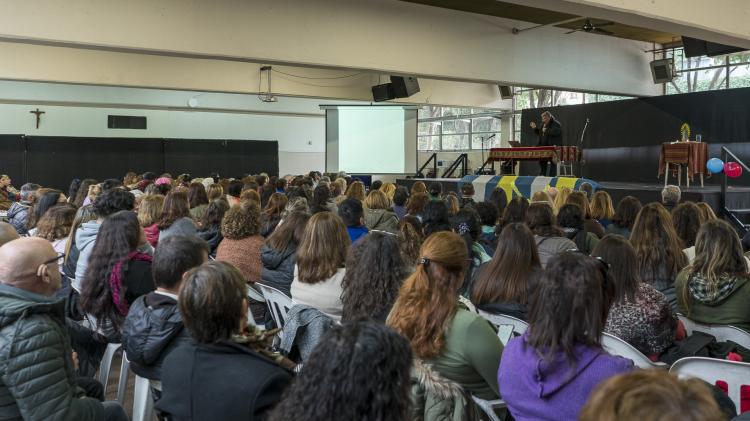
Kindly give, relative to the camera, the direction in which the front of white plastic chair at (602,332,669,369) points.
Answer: facing away from the viewer and to the right of the viewer

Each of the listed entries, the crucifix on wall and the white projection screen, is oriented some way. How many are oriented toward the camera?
2

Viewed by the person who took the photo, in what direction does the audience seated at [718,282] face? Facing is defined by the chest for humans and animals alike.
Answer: facing away from the viewer

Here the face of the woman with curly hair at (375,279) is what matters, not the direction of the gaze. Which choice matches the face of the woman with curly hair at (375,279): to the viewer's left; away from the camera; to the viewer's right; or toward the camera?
away from the camera

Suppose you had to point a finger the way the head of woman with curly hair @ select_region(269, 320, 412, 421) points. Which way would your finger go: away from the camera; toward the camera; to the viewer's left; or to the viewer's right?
away from the camera

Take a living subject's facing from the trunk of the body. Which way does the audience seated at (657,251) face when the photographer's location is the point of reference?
facing away from the viewer

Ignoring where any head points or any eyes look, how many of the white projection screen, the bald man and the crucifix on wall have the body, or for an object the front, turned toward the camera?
2

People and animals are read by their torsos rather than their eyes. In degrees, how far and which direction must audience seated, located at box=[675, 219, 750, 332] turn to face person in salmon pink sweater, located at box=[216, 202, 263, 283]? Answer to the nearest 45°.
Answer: approximately 90° to their left

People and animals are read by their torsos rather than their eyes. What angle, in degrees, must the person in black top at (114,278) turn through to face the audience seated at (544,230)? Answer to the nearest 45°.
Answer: approximately 45° to their right

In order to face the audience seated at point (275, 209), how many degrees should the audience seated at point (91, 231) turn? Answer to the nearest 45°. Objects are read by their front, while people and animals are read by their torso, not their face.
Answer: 0° — they already face them

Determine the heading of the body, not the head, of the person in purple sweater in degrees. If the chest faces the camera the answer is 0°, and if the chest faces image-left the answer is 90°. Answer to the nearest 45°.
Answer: approximately 225°

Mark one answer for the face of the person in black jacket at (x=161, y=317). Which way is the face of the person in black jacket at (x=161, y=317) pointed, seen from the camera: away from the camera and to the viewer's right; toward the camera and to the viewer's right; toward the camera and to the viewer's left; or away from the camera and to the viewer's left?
away from the camera and to the viewer's right
